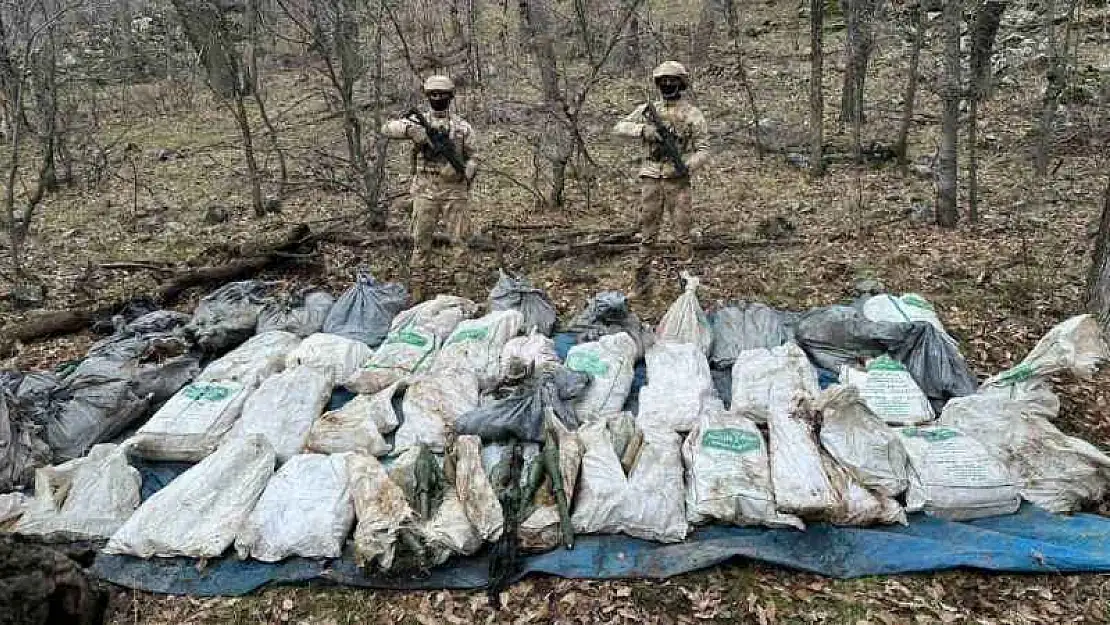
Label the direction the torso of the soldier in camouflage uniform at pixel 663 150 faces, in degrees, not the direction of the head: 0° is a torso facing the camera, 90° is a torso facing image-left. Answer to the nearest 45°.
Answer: approximately 0°

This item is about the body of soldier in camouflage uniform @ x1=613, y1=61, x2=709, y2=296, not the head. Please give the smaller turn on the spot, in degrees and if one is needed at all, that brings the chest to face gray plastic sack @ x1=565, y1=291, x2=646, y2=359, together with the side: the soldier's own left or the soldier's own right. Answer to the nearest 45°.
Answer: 0° — they already face it

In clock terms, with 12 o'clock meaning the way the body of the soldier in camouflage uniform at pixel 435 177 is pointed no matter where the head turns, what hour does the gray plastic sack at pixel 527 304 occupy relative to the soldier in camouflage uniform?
The gray plastic sack is roughly at 11 o'clock from the soldier in camouflage uniform.

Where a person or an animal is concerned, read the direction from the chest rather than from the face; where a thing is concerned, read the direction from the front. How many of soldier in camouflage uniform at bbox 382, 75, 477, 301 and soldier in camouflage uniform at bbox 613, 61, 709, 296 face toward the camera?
2
